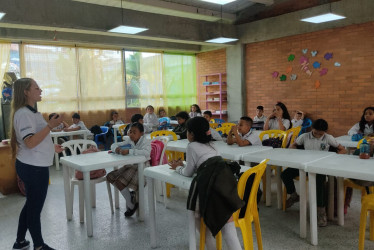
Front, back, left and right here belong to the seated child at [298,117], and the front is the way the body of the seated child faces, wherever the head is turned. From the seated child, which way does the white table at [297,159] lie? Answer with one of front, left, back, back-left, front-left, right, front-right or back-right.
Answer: front-left

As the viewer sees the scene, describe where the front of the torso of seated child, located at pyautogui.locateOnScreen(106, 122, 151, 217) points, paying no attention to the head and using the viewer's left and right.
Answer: facing the viewer and to the left of the viewer

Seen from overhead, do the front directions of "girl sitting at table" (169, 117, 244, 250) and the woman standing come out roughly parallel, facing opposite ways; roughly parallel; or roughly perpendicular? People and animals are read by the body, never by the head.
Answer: roughly perpendicular

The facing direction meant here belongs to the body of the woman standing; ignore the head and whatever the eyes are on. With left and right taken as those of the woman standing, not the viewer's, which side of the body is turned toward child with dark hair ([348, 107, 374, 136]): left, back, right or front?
front

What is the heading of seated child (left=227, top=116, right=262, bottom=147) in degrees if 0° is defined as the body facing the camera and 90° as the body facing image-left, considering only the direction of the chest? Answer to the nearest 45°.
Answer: approximately 45°

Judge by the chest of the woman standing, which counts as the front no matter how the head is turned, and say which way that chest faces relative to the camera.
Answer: to the viewer's right

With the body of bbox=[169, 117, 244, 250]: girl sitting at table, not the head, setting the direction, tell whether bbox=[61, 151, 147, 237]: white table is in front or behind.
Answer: in front

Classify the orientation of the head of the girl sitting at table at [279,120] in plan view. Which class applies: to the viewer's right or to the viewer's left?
to the viewer's left

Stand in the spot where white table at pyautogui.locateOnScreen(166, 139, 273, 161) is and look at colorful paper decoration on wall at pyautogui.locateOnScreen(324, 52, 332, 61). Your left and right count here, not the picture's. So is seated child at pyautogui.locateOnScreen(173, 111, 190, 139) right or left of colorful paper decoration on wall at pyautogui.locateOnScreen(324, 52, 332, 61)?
left

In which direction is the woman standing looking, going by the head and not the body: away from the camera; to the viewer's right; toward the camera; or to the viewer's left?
to the viewer's right

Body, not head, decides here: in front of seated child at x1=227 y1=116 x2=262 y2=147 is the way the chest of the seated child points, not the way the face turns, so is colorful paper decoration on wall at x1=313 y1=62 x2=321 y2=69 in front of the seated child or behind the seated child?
behind

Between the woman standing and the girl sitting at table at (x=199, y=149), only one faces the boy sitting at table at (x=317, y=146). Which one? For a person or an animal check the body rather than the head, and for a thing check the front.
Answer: the woman standing

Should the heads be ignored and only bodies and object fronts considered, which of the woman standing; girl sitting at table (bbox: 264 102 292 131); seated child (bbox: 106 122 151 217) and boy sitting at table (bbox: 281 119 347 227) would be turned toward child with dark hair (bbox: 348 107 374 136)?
the woman standing

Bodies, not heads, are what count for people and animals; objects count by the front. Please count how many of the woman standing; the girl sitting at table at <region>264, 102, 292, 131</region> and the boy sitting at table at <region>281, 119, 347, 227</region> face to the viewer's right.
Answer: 1

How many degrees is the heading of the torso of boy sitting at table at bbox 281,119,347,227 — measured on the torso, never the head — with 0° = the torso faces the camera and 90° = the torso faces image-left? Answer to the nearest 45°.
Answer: approximately 0°

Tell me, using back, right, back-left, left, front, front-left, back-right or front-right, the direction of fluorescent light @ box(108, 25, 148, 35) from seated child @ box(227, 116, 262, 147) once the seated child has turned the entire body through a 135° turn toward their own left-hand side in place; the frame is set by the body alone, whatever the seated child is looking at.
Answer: back-left

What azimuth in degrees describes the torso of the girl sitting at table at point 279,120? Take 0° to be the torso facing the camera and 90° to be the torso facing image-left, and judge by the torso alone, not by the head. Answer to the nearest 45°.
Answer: approximately 45°
